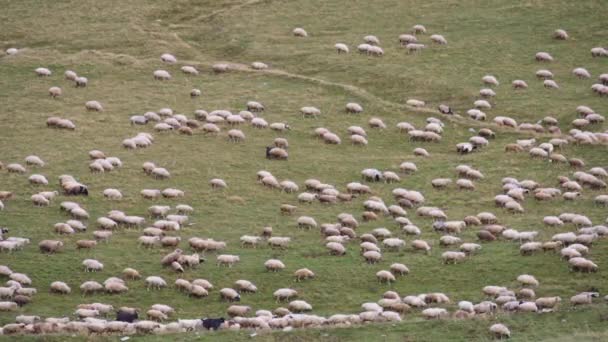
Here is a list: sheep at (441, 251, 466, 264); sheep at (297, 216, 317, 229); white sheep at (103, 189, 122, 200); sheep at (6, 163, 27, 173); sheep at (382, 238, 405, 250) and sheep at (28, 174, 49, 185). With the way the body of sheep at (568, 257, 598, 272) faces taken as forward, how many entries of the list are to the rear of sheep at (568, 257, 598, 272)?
6

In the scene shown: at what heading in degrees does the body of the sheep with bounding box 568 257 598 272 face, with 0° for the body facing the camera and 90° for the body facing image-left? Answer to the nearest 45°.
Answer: approximately 270°

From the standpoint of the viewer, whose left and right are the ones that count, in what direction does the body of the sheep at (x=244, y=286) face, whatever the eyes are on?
facing to the right of the viewer

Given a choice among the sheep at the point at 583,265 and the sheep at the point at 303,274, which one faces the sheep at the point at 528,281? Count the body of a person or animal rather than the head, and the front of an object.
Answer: the sheep at the point at 303,274

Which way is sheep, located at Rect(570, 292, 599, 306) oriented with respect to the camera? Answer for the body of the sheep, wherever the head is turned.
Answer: to the viewer's right

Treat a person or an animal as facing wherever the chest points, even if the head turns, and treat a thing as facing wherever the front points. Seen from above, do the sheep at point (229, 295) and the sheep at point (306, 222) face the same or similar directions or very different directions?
same or similar directions

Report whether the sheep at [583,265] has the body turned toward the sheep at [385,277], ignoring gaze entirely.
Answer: no

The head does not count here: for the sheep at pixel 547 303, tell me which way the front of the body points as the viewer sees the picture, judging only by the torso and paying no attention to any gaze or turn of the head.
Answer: to the viewer's right

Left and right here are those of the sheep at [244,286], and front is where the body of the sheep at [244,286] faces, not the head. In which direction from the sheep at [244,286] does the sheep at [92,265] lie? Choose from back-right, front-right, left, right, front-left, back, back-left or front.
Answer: back
